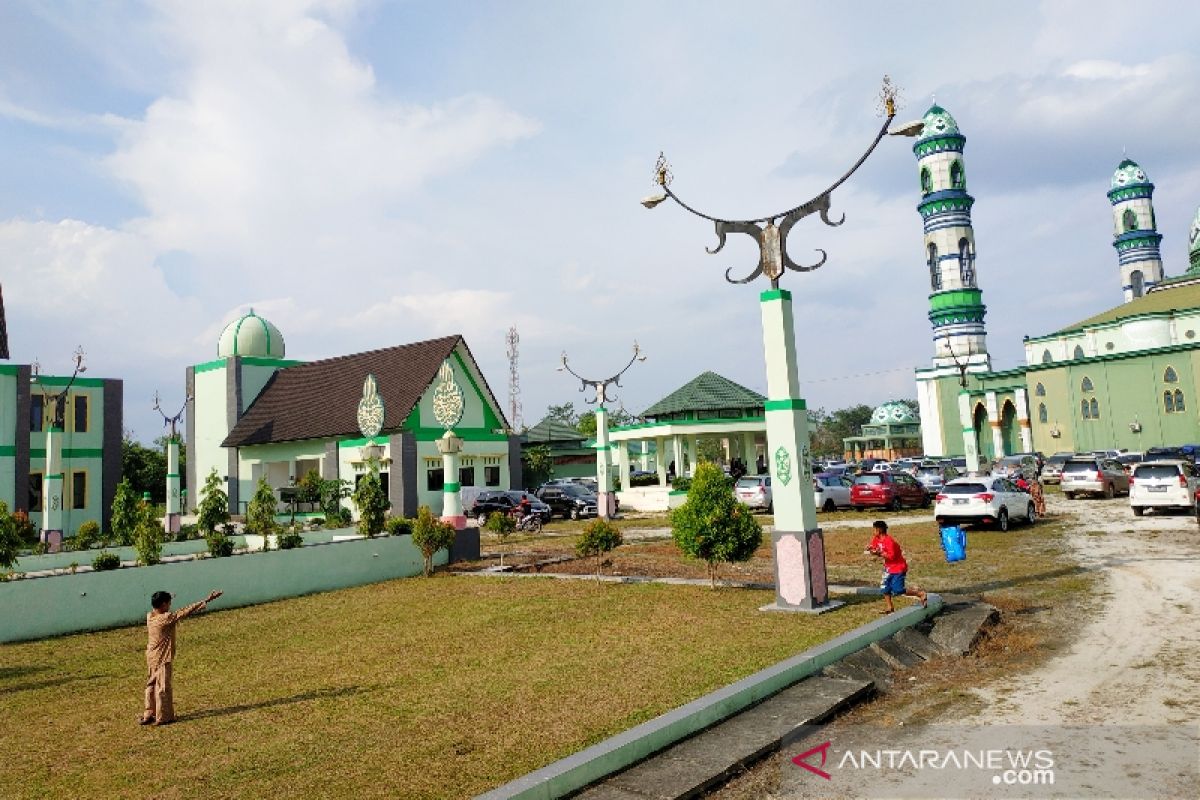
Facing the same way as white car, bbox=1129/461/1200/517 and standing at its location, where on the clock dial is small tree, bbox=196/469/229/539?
The small tree is roughly at 8 o'clock from the white car.

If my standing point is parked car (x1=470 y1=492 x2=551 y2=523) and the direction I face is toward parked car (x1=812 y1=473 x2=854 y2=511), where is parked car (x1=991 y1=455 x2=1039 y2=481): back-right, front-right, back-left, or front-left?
front-left

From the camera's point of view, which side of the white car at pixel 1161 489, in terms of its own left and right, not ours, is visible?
back

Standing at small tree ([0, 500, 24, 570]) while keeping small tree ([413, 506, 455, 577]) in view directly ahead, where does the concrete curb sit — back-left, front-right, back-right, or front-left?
front-right

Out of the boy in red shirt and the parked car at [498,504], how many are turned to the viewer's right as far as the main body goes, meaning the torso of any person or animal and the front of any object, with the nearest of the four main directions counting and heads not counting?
1

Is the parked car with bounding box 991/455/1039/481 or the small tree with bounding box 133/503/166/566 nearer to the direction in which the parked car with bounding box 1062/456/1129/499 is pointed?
the parked car

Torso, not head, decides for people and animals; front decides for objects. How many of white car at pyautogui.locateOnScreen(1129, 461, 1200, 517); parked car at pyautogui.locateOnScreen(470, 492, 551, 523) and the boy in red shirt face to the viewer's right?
1

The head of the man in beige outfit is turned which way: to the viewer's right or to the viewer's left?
to the viewer's right

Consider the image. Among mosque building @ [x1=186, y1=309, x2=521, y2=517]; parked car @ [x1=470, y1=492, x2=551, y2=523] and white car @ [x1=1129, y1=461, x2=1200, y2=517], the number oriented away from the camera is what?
1

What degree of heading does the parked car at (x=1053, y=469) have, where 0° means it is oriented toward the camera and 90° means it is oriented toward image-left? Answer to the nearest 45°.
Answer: approximately 225°

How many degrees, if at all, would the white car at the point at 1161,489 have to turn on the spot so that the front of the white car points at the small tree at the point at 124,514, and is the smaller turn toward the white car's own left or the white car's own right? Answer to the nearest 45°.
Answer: approximately 135° to the white car's own left

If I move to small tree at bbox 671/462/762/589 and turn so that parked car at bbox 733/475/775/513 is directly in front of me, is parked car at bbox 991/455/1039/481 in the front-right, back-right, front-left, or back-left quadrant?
front-right
